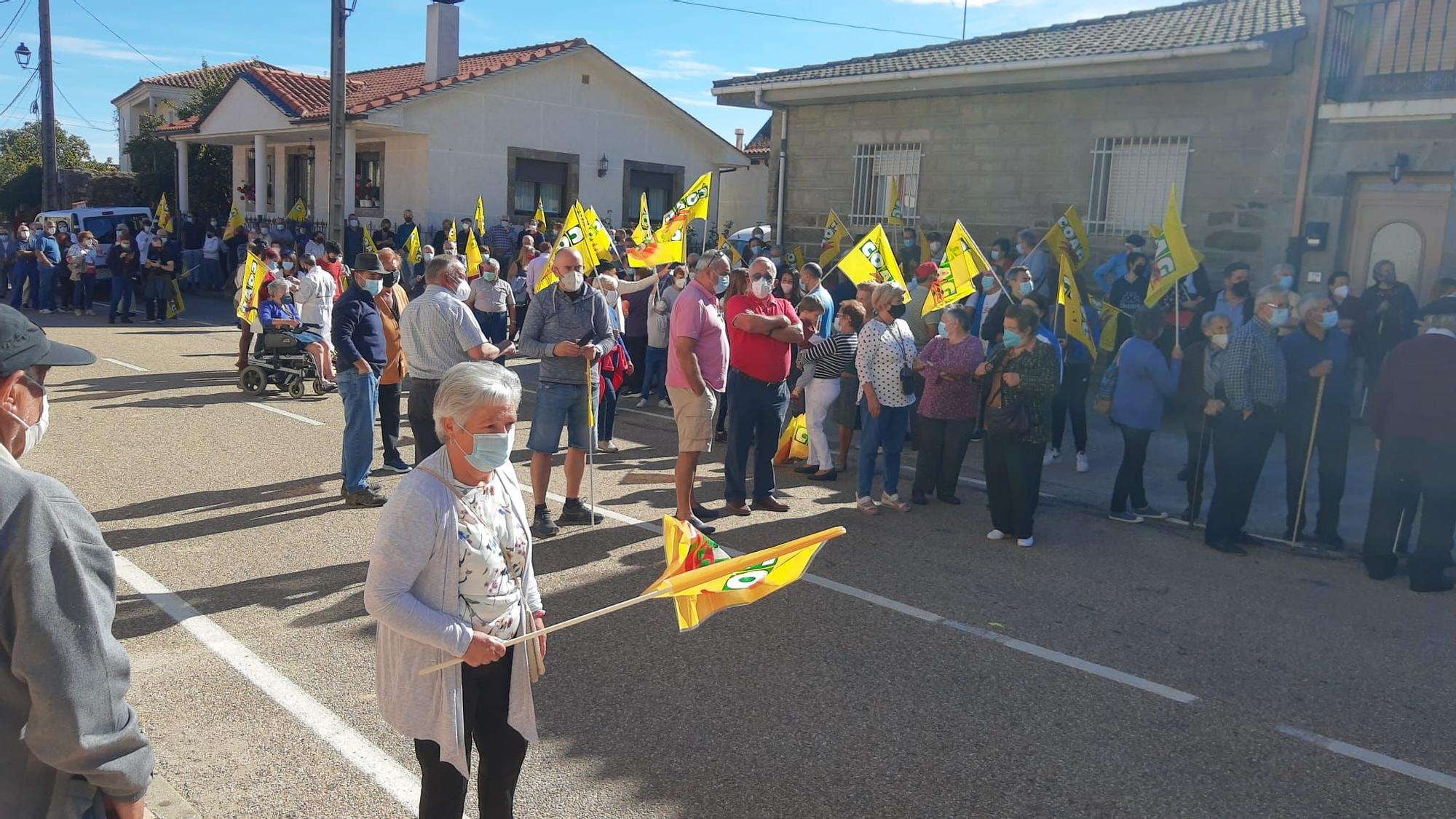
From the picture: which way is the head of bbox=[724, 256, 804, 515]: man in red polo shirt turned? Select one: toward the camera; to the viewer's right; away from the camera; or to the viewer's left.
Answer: toward the camera

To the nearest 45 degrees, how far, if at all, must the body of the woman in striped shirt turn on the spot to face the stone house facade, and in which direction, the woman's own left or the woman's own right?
approximately 135° to the woman's own right

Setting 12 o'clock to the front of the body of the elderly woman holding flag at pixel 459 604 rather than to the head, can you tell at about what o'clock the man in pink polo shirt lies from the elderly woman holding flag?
The man in pink polo shirt is roughly at 8 o'clock from the elderly woman holding flag.

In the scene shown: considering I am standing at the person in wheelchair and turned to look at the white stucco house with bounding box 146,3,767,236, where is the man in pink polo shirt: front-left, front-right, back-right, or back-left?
back-right

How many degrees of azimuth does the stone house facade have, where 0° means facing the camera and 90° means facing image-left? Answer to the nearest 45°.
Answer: approximately 45°

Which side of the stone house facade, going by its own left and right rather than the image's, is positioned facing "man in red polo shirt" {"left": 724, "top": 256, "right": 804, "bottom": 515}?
front

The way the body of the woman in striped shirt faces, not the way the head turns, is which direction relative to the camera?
to the viewer's left

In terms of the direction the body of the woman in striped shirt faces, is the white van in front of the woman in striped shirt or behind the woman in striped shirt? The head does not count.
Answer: in front

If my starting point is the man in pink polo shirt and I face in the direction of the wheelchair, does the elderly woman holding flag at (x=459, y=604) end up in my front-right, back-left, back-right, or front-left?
back-left

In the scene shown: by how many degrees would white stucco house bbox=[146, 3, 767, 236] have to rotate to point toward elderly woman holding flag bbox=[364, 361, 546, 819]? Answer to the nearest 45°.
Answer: approximately 45° to its left
